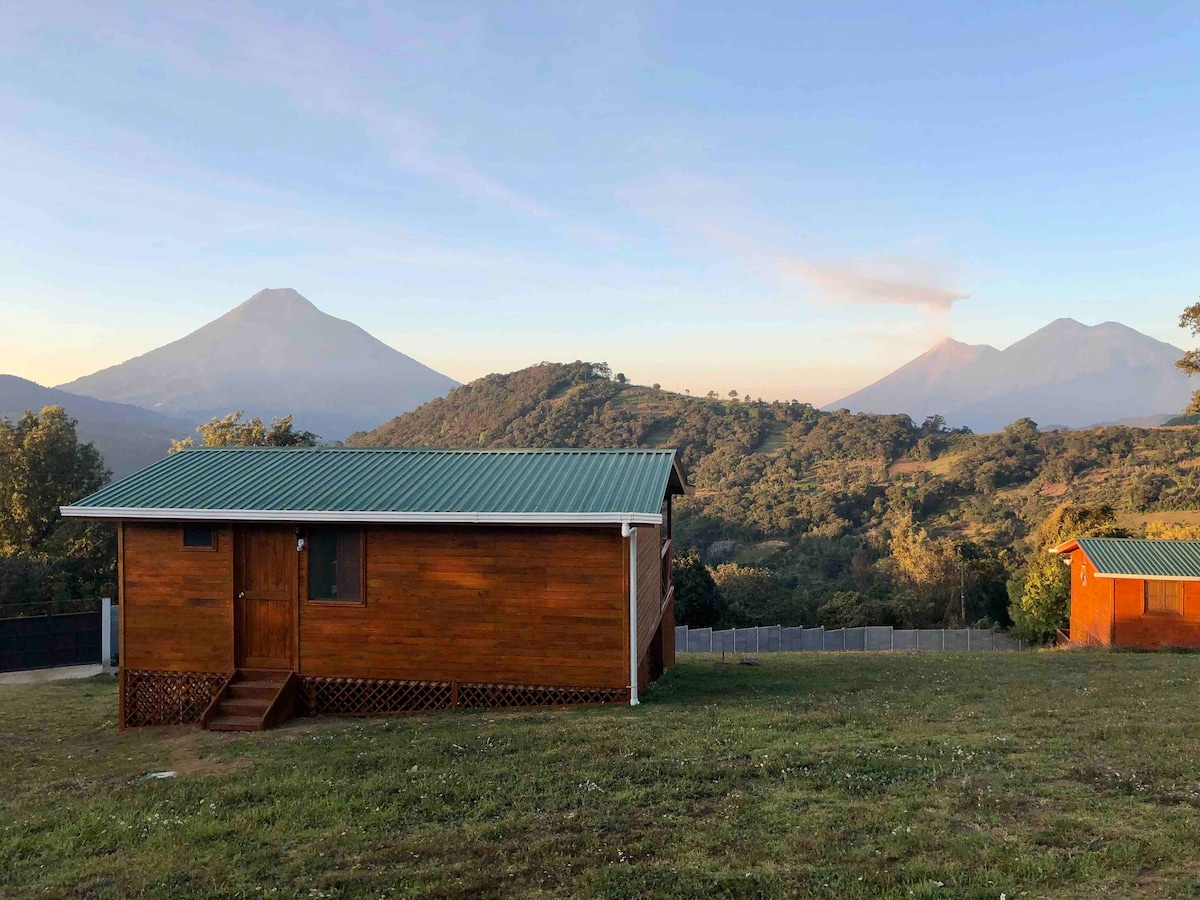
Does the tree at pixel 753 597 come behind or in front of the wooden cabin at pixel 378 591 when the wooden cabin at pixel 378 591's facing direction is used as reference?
behind

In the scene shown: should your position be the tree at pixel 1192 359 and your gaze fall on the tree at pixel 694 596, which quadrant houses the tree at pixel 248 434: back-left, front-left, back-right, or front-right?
front-left

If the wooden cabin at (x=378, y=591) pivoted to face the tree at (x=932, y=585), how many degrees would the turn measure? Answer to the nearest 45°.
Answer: approximately 135° to its left

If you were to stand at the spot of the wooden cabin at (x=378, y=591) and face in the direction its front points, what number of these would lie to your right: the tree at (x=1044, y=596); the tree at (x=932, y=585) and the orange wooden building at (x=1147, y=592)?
0

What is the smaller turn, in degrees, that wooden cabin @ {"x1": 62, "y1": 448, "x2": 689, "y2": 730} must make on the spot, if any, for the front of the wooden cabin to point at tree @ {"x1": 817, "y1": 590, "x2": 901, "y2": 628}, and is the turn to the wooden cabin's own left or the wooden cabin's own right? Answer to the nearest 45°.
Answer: approximately 135° to the wooden cabin's own left

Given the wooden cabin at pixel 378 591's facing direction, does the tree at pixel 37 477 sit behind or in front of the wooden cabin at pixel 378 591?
behind

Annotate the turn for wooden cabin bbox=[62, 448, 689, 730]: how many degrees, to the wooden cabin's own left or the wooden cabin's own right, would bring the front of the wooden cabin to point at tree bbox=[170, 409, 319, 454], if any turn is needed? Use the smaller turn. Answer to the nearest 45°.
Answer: approximately 180°

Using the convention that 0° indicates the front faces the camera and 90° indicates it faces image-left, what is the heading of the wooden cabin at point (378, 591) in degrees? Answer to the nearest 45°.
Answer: approximately 0°

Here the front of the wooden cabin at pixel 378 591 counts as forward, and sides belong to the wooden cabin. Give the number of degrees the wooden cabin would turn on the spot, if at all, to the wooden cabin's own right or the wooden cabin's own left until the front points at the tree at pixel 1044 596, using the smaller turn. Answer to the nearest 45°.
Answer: approximately 135° to the wooden cabin's own left

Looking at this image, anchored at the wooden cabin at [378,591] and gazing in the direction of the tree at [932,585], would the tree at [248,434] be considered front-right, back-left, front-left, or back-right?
front-left
